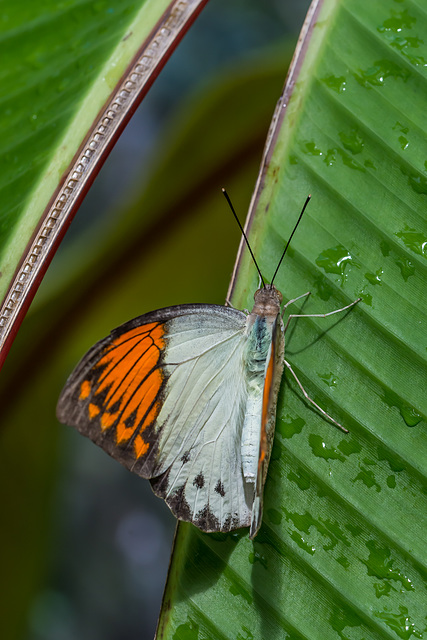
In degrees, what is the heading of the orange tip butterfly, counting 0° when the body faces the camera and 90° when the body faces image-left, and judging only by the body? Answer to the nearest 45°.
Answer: approximately 180°

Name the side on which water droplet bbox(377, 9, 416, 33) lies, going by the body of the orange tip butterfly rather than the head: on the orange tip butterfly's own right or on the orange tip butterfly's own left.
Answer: on the orange tip butterfly's own right
